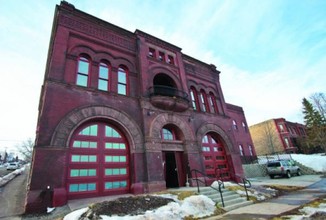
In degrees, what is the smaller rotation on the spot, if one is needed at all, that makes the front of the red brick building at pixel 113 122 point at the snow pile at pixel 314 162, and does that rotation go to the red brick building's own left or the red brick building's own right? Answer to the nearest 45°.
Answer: approximately 90° to the red brick building's own left

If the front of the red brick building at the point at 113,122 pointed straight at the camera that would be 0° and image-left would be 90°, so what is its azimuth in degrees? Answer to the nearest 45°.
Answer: approximately 315°

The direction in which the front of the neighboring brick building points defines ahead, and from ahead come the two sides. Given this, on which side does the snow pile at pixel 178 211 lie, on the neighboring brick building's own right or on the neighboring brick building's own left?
on the neighboring brick building's own right

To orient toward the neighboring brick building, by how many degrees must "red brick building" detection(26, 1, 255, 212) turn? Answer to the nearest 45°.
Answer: approximately 90° to its left

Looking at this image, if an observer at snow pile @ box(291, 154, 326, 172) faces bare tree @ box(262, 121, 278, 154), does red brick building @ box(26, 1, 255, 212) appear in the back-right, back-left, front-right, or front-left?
back-left

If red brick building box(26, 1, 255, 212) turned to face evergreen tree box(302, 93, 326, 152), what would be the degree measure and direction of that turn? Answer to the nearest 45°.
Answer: approximately 90° to its left

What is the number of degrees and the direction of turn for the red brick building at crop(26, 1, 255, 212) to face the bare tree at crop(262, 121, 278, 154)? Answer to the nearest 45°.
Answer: approximately 90° to its left
